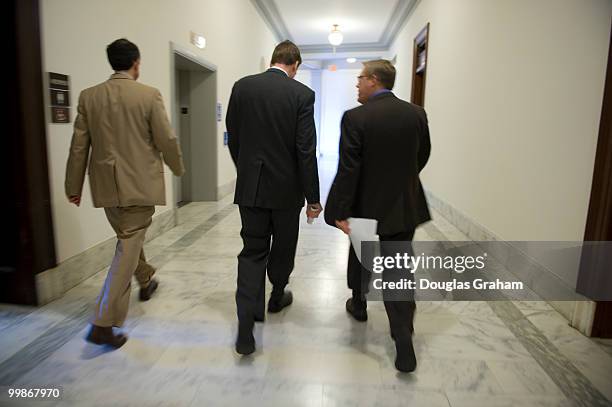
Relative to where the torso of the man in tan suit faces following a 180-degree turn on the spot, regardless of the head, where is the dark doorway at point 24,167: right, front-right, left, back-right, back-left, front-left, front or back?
right

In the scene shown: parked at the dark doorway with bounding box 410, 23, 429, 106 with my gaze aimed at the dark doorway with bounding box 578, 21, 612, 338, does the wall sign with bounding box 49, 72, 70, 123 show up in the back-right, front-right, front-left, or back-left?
front-right

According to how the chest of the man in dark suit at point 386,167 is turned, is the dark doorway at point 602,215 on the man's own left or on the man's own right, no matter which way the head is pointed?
on the man's own right

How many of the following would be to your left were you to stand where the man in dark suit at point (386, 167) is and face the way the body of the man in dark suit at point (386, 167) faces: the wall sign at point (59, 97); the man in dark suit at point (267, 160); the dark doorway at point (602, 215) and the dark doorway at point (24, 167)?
3

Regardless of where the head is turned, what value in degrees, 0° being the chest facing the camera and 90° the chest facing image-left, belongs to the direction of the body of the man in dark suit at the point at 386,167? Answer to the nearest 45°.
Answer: approximately 180°

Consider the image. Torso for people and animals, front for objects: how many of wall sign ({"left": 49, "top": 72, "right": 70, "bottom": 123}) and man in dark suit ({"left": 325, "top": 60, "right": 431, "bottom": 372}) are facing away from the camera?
1

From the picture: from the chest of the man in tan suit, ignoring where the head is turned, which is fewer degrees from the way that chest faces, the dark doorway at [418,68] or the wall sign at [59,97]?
the dark doorway

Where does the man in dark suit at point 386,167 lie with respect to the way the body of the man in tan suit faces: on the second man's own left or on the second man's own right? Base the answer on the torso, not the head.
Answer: on the second man's own right

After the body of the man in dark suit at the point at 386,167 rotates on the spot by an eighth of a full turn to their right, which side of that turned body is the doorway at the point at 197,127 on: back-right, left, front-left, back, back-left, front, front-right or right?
left

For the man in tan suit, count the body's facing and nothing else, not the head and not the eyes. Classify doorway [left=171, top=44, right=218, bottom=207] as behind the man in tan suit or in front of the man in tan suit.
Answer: in front

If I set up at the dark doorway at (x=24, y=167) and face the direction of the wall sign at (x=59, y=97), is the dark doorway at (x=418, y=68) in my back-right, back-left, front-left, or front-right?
front-right

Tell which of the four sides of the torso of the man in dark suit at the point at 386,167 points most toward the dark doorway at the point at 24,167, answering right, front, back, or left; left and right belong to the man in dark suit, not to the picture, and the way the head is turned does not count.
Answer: left

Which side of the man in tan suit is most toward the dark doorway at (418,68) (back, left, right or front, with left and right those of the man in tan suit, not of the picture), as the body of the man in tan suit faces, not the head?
front

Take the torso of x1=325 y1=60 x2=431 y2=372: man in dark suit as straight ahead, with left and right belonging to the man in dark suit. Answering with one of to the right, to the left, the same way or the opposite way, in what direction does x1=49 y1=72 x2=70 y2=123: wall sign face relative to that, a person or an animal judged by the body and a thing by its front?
to the right

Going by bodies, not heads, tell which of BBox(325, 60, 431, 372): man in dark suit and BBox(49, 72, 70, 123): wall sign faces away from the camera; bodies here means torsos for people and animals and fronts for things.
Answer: the man in dark suit

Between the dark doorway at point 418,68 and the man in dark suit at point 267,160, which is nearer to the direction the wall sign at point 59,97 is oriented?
the man in dark suit

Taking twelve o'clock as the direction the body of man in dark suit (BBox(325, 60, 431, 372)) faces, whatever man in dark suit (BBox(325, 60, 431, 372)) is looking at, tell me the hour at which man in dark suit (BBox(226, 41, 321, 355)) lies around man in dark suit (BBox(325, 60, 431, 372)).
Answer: man in dark suit (BBox(226, 41, 321, 355)) is roughly at 9 o'clock from man in dark suit (BBox(325, 60, 431, 372)).

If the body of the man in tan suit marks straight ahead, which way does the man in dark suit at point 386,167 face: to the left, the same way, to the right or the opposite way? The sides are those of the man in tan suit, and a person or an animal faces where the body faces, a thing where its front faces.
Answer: the same way
